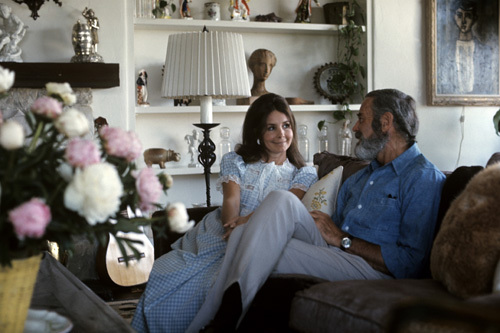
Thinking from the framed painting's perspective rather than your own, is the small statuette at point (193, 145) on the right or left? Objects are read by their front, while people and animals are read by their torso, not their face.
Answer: on its right

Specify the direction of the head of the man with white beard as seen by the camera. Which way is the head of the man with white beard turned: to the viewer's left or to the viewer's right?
to the viewer's left

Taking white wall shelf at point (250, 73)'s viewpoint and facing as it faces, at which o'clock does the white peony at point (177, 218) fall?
The white peony is roughly at 12 o'clock from the white wall shelf.

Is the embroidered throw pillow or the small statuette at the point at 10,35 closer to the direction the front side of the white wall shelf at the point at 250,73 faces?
the embroidered throw pillow

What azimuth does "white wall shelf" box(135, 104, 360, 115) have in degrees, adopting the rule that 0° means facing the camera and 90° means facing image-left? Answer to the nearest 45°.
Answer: approximately 0°
